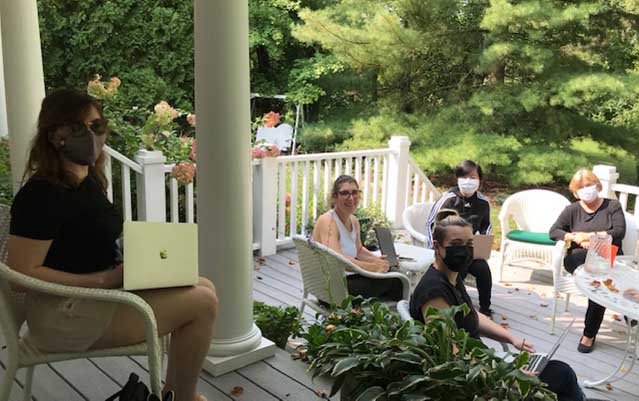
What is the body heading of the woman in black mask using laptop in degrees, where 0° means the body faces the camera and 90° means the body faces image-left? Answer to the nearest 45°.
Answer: approximately 315°

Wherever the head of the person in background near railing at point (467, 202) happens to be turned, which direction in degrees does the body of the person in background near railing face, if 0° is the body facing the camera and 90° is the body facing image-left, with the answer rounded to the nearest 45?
approximately 0°

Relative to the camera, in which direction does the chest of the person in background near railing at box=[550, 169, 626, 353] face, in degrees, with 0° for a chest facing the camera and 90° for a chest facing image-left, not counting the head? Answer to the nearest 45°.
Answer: approximately 0°

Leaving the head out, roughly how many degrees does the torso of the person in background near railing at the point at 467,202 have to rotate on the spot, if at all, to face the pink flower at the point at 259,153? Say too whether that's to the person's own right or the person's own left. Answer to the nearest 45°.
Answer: approximately 90° to the person's own right
